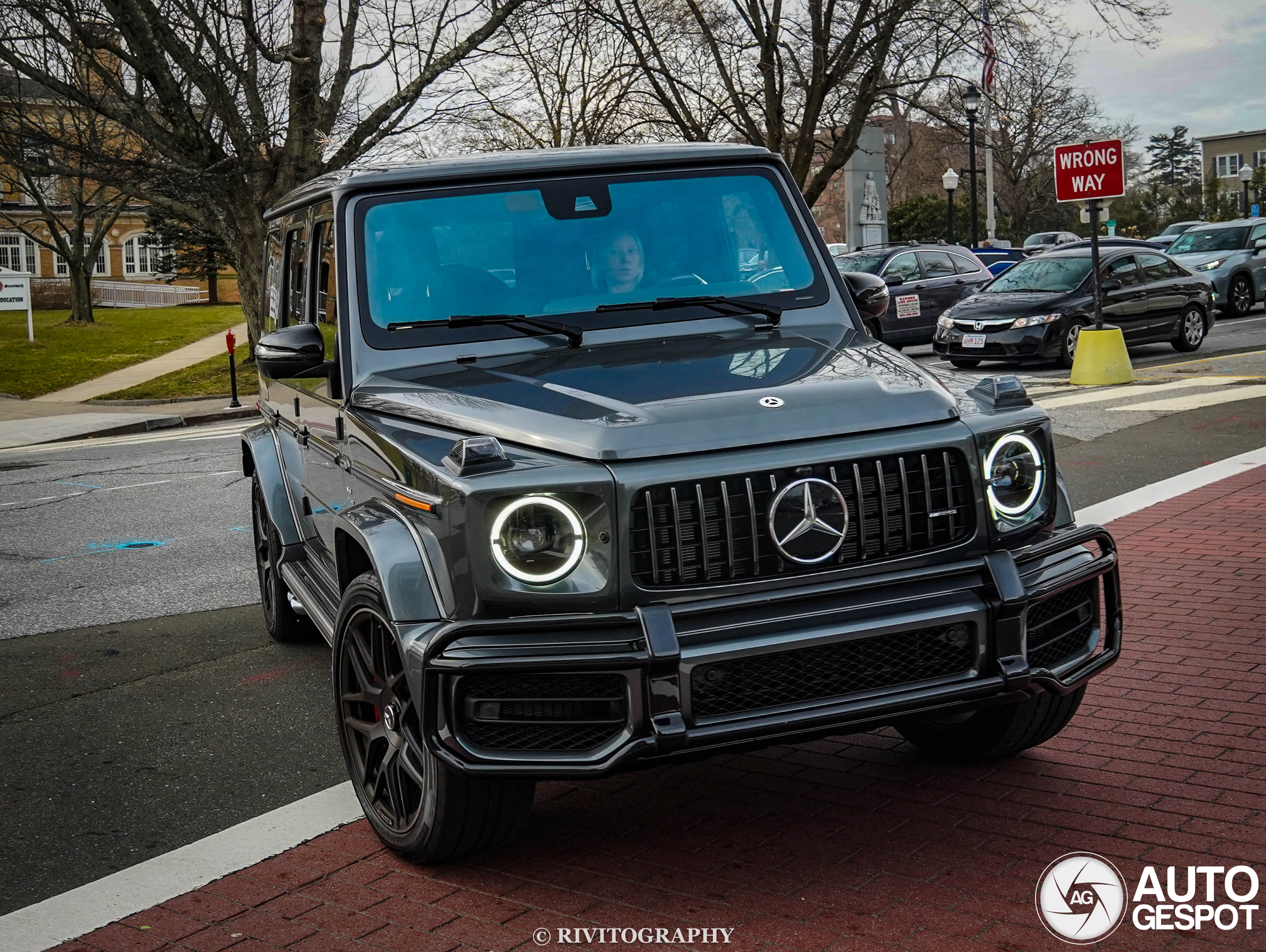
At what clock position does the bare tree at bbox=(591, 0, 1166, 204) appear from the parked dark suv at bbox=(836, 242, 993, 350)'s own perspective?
The bare tree is roughly at 4 o'clock from the parked dark suv.

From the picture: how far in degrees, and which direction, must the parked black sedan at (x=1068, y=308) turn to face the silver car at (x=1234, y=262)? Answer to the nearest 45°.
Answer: approximately 135° to its right

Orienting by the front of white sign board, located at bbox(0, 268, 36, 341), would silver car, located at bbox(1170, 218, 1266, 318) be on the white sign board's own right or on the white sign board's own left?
on the white sign board's own left

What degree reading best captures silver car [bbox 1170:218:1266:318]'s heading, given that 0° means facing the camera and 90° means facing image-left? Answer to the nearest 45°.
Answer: approximately 45°

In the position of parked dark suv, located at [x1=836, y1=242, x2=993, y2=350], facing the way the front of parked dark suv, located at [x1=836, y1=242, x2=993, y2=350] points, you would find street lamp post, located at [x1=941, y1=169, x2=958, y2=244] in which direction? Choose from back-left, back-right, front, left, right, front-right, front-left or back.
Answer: back-right

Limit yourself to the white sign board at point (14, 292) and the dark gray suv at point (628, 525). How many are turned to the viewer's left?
0

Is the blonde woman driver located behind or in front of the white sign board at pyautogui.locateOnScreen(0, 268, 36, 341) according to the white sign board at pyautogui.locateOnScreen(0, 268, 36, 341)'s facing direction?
in front

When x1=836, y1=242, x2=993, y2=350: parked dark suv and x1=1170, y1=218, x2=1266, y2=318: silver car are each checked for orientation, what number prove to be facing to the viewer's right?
0

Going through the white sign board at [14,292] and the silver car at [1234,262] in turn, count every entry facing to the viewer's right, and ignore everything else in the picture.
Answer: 0

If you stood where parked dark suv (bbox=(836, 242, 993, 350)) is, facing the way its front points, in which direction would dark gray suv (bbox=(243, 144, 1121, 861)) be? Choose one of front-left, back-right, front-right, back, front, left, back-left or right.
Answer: front-left

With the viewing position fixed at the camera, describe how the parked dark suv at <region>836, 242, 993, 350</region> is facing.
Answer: facing the viewer and to the left of the viewer

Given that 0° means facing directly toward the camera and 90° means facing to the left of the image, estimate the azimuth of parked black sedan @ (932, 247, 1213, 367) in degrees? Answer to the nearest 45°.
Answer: approximately 45°
